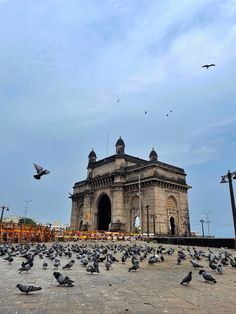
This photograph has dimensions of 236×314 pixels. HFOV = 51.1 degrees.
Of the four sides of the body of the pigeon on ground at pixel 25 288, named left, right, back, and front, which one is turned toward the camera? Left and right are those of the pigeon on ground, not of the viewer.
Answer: left
